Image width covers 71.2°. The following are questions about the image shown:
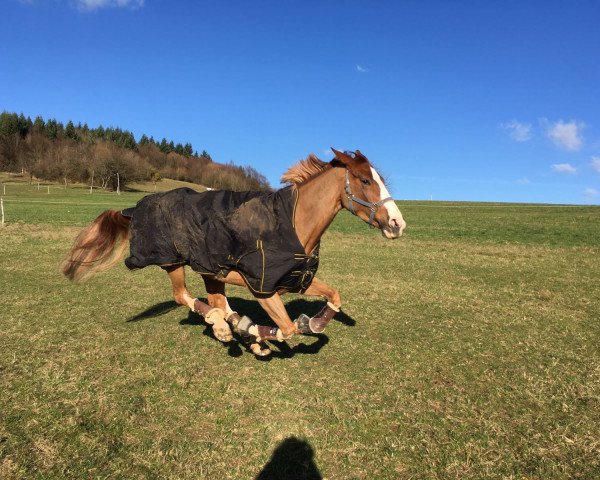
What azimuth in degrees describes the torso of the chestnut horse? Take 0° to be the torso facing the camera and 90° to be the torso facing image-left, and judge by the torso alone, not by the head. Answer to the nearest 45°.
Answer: approximately 270°

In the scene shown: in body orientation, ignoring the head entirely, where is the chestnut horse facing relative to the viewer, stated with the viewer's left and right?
facing to the right of the viewer
